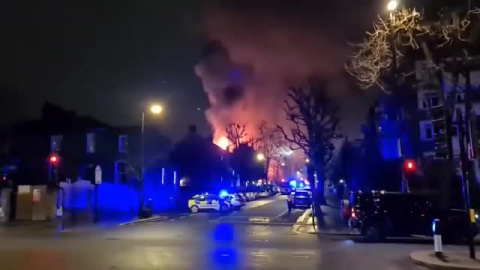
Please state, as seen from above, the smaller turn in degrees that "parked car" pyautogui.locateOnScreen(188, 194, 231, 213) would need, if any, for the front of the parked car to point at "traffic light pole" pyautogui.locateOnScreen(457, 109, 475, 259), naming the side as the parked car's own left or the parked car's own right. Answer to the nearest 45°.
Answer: approximately 90° to the parked car's own right

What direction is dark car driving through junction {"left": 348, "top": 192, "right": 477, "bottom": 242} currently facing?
to the viewer's right

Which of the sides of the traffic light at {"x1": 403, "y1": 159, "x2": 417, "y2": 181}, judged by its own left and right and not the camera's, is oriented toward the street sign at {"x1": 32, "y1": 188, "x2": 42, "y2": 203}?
right

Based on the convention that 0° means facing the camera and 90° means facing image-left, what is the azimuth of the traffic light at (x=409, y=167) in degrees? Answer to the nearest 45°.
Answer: approximately 0°

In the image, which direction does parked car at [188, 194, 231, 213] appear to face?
to the viewer's right

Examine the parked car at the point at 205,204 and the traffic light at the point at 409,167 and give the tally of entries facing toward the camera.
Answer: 1

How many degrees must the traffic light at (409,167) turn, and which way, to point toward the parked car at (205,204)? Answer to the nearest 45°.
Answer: approximately 135° to its right

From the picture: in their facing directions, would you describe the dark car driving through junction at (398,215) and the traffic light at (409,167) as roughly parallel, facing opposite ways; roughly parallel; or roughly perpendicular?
roughly perpendicular
